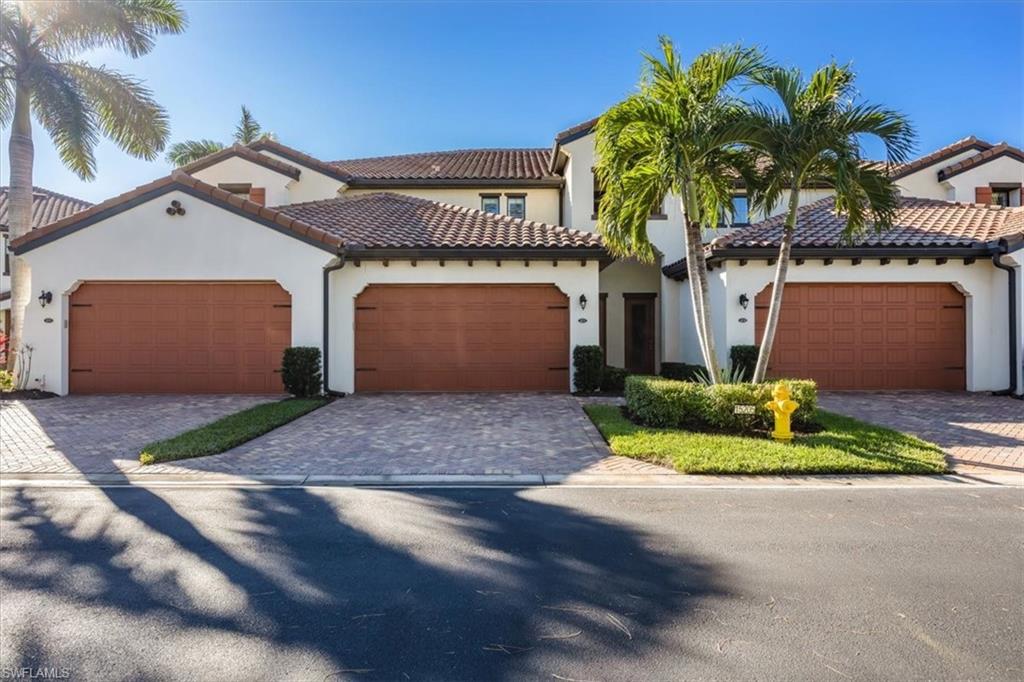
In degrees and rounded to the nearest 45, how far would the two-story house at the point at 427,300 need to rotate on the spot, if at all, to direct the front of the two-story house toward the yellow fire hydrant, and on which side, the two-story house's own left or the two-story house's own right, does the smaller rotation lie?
approximately 45° to the two-story house's own left

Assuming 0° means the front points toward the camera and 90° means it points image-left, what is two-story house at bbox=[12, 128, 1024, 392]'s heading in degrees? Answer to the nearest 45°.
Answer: approximately 0°

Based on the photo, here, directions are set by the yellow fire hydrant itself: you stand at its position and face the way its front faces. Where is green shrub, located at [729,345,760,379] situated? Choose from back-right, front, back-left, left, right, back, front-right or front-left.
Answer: back

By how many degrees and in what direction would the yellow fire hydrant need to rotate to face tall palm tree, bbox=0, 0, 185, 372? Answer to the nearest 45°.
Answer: approximately 90° to its right

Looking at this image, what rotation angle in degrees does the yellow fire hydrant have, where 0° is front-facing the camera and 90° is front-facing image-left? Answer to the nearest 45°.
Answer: approximately 0°

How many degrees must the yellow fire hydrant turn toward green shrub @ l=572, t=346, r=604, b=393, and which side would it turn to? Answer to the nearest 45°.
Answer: approximately 135° to its right

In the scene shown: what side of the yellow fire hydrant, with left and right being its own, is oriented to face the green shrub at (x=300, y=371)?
right

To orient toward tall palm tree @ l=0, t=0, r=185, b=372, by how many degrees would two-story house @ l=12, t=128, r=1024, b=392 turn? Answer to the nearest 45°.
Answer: approximately 90° to its right

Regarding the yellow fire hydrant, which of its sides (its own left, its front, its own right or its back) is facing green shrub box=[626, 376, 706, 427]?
right

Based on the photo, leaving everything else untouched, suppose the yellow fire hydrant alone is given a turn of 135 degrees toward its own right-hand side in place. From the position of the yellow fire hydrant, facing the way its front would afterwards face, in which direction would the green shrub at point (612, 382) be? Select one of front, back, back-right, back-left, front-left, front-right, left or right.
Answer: front

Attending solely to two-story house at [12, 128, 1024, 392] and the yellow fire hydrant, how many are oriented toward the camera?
2
